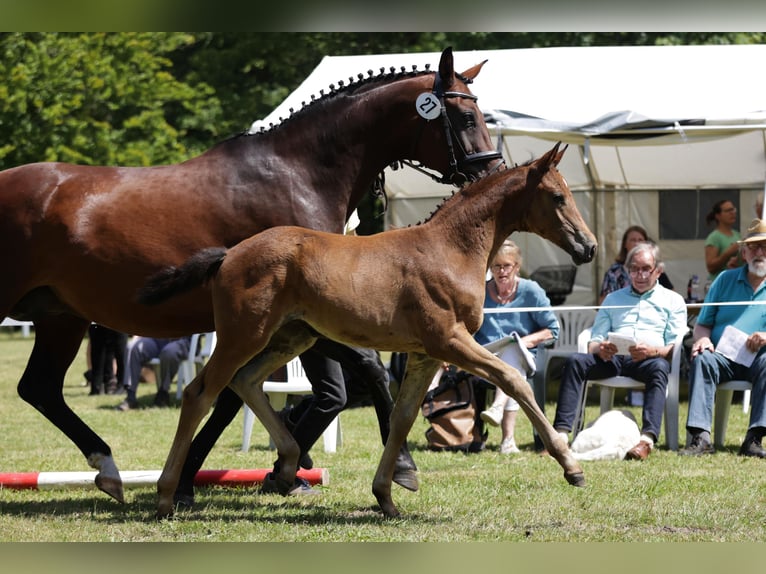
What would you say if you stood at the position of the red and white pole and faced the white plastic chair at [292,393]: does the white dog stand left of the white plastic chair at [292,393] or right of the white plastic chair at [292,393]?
right

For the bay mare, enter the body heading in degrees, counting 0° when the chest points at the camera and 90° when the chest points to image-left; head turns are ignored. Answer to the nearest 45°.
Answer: approximately 270°

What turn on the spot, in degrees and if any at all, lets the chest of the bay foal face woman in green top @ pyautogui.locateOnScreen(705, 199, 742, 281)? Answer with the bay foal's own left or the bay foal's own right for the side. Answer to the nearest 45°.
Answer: approximately 45° to the bay foal's own left

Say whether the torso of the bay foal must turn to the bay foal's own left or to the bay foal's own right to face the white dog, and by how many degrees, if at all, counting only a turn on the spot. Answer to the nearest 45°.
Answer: approximately 45° to the bay foal's own left

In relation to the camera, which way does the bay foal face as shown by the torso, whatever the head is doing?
to the viewer's right

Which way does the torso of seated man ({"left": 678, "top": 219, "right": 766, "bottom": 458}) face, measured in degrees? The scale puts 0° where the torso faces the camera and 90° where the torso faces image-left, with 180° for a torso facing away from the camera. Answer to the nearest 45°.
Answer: approximately 0°

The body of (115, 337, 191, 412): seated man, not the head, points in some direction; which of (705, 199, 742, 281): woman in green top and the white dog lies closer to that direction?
the white dog

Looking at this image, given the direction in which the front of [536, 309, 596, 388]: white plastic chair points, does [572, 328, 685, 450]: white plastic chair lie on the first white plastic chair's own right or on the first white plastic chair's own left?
on the first white plastic chair's own left

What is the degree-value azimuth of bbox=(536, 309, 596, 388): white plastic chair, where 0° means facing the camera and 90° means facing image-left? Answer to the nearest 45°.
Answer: approximately 45°

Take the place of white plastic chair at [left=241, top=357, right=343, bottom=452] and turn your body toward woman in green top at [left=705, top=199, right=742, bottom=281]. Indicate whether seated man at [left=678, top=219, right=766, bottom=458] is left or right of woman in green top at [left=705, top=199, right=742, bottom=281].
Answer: right
